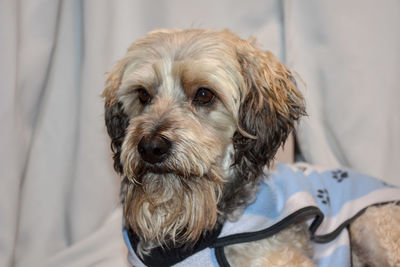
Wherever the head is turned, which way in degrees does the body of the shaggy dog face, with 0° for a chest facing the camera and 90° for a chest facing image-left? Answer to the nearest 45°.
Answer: approximately 45°
